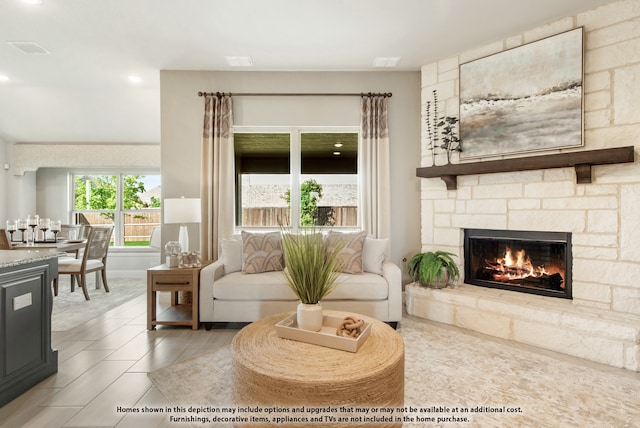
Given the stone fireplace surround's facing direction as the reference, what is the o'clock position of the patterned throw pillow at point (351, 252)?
The patterned throw pillow is roughly at 1 o'clock from the stone fireplace surround.

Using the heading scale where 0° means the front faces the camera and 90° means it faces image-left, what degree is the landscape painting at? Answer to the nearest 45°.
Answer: approximately 45°

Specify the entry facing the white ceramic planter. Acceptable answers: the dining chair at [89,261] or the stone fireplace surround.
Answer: the stone fireplace surround

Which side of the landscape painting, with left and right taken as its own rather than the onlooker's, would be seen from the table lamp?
front

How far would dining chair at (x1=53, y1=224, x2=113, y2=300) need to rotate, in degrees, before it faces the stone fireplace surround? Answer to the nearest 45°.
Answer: approximately 180°

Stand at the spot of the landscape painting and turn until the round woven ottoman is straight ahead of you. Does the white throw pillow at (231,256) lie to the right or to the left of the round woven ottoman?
right

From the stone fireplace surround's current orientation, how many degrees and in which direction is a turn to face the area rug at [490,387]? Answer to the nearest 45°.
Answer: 0° — it already faces it

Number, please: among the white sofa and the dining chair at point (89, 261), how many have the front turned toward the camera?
1

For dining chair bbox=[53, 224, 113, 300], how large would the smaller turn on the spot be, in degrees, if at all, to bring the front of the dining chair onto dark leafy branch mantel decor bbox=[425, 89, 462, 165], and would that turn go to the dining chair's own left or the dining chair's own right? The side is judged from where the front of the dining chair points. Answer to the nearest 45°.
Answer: approximately 180°

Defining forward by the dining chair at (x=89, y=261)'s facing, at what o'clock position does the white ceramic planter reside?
The white ceramic planter is roughly at 7 o'clock from the dining chair.

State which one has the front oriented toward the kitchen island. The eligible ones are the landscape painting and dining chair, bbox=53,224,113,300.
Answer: the landscape painting

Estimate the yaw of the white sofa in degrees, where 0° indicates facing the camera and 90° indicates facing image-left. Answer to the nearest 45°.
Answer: approximately 0°

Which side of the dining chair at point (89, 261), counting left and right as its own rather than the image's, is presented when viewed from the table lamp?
back

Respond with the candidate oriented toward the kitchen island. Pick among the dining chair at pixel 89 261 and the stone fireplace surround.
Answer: the stone fireplace surround
